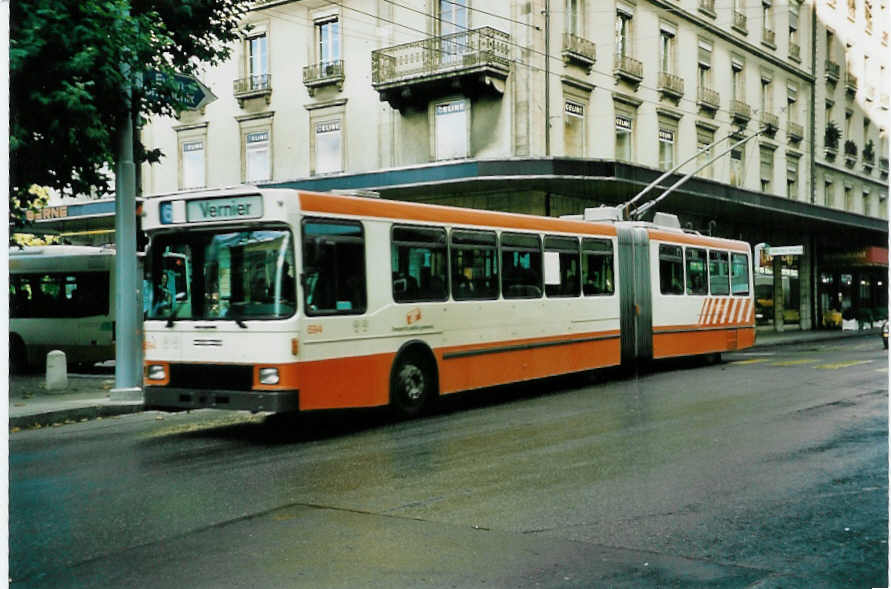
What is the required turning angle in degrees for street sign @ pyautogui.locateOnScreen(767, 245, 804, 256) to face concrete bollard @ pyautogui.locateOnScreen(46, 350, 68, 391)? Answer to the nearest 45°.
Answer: approximately 45° to its right

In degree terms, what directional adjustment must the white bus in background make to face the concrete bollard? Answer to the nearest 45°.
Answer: approximately 90° to its left

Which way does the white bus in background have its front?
to the viewer's left

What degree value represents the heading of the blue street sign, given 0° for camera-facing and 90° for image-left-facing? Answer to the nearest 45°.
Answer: approximately 0°

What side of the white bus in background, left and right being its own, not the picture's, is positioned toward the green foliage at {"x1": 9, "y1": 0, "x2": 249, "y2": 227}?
left

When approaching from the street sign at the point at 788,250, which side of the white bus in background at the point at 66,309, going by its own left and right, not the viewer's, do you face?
back
